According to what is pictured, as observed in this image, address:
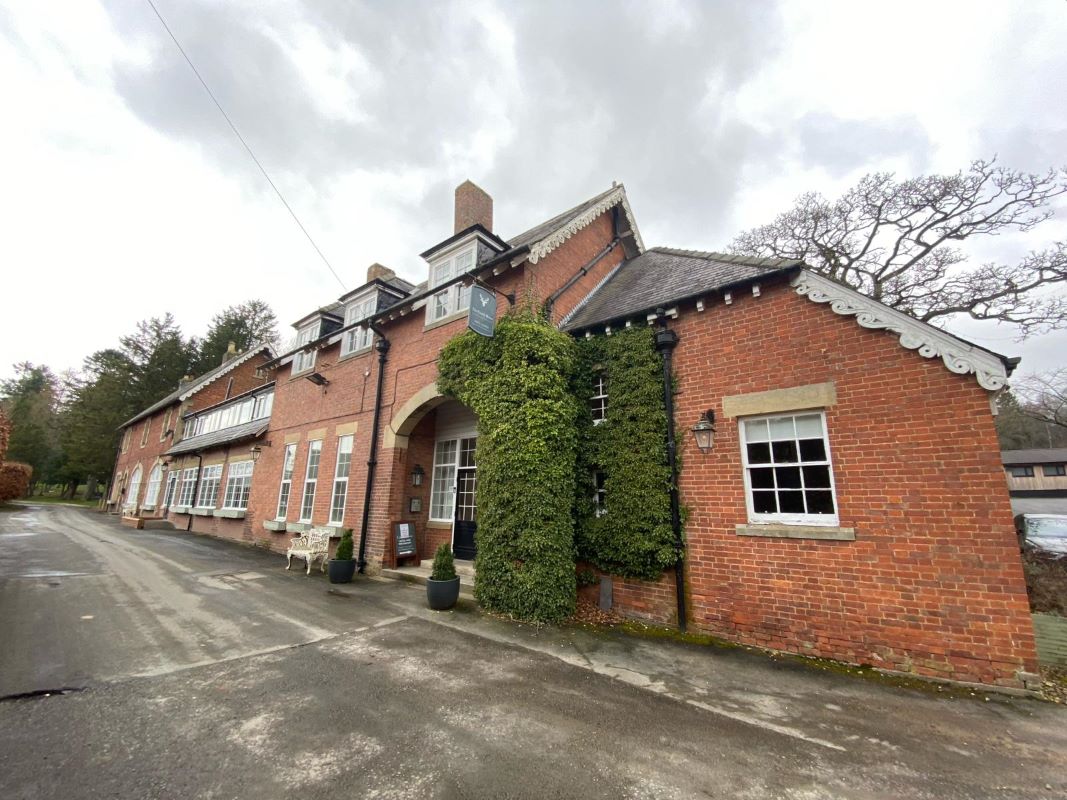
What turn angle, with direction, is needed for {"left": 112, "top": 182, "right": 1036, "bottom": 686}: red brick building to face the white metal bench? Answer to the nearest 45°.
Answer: approximately 90° to its right

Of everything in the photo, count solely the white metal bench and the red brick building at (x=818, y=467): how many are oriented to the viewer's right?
0

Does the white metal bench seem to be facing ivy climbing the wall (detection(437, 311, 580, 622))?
no

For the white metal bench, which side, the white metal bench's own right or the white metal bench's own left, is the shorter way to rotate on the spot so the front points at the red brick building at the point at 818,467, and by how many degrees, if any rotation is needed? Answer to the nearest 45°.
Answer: approximately 90° to the white metal bench's own left

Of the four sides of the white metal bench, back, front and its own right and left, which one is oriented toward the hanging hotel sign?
left

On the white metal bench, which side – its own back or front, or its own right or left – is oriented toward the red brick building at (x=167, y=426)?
right

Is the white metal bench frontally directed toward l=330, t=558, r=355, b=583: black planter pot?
no

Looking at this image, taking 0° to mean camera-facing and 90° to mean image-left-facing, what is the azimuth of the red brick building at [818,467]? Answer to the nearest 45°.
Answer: approximately 45°

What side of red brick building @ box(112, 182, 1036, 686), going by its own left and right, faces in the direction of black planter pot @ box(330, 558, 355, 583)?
right
